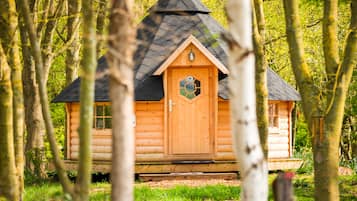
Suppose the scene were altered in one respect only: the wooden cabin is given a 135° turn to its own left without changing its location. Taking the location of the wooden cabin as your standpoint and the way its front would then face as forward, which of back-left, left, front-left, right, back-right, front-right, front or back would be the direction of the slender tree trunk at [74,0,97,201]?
back-right

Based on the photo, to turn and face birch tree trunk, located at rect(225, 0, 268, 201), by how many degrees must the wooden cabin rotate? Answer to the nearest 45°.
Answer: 0° — it already faces it

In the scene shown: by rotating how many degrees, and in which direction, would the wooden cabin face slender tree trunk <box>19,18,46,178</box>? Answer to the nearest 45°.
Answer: approximately 90° to its right

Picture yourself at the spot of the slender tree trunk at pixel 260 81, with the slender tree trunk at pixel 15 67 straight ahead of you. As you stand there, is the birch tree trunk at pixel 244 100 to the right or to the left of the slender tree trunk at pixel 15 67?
left

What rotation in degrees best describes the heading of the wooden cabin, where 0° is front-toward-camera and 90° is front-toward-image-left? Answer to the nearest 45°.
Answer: approximately 0°

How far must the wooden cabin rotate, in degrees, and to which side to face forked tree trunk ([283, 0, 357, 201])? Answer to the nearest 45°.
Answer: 0° — it already faces it

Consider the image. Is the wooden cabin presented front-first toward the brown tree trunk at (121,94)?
yes

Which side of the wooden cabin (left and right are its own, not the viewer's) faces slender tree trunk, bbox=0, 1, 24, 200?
front

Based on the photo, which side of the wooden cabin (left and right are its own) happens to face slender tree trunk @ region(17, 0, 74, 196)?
front

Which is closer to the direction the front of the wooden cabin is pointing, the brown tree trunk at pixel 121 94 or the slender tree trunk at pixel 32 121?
the brown tree trunk
